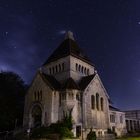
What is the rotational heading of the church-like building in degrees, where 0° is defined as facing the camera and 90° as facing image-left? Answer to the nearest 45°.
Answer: approximately 45°

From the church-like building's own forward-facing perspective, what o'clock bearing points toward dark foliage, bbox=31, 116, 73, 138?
The dark foliage is roughly at 11 o'clock from the church-like building.
